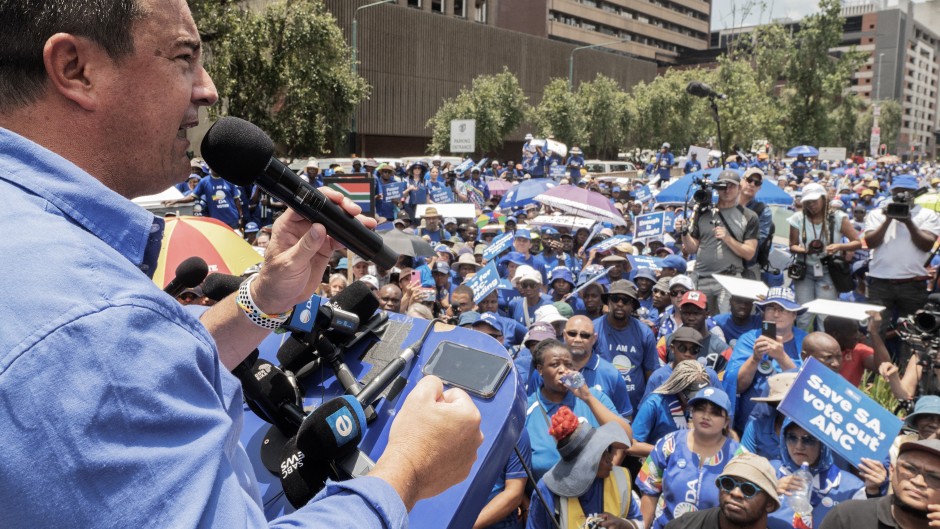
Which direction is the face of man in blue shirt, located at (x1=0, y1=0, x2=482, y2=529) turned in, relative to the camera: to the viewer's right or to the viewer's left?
to the viewer's right

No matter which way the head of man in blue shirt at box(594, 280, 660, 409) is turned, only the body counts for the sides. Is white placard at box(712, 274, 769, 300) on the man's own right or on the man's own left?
on the man's own left

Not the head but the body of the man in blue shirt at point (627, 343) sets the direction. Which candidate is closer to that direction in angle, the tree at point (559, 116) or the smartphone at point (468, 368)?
the smartphone

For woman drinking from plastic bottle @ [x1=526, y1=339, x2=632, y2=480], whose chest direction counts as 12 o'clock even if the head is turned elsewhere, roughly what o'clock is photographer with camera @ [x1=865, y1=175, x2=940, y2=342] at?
The photographer with camera is roughly at 9 o'clock from the woman drinking from plastic bottle.

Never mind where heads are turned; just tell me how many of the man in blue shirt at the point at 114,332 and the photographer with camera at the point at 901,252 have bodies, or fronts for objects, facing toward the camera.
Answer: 1

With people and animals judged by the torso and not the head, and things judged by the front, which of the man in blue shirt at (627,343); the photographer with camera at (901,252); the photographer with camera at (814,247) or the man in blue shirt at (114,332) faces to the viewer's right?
the man in blue shirt at (114,332)

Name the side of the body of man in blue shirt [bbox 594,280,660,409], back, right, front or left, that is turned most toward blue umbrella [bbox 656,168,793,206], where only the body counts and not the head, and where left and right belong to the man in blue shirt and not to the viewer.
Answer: back

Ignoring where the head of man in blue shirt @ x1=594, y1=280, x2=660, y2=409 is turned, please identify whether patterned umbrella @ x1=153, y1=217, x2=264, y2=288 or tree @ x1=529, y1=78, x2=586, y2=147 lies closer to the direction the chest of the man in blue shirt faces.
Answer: the patterned umbrella

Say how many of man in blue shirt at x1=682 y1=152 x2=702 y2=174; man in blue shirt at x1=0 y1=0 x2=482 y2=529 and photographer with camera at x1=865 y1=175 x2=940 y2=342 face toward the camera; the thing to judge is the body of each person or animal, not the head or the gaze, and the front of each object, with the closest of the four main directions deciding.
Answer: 2

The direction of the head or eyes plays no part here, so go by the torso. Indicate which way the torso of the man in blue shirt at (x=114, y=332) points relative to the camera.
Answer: to the viewer's right
